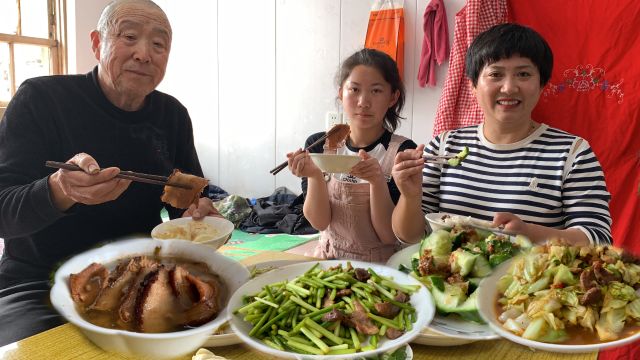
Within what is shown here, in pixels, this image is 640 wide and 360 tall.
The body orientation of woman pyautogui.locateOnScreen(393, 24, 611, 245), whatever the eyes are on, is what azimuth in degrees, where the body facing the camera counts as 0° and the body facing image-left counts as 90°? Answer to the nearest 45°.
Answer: approximately 0°

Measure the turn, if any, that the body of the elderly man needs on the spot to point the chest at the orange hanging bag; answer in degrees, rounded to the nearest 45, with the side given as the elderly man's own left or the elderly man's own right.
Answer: approximately 90° to the elderly man's own left

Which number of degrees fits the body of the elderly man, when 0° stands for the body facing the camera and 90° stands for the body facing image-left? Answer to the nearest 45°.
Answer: approximately 315°

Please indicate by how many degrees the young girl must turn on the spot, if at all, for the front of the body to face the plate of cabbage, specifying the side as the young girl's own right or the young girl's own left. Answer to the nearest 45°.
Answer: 0° — they already face it

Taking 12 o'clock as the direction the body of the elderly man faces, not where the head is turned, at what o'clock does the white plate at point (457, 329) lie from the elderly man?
The white plate is roughly at 12 o'clock from the elderly man.

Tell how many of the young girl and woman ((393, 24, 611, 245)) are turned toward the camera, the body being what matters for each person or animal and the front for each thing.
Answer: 2

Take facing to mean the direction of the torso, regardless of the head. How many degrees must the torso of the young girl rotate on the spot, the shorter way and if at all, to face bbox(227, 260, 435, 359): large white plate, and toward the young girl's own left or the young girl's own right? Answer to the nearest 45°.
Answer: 0° — they already face it

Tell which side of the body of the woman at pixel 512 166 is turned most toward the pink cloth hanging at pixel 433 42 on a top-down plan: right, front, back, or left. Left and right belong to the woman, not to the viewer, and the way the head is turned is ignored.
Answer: back
